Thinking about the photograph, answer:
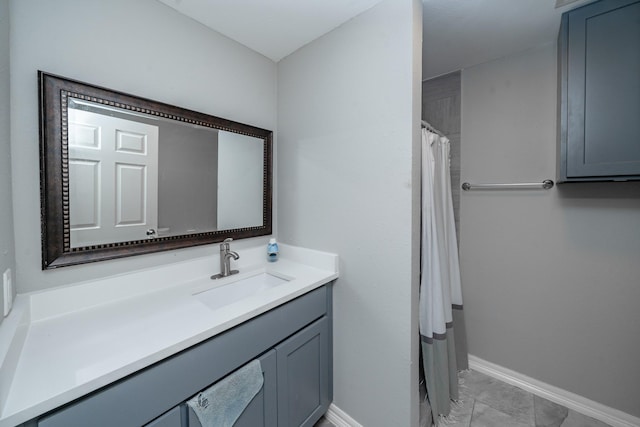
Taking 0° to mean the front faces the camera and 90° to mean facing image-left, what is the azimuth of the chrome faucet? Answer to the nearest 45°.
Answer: approximately 315°

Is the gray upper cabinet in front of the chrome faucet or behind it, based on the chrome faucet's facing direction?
in front

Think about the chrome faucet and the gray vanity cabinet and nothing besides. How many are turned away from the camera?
0

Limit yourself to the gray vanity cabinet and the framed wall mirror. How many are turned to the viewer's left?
0

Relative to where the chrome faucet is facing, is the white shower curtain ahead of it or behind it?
ahead

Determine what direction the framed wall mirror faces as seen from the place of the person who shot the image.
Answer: facing the viewer and to the right of the viewer
